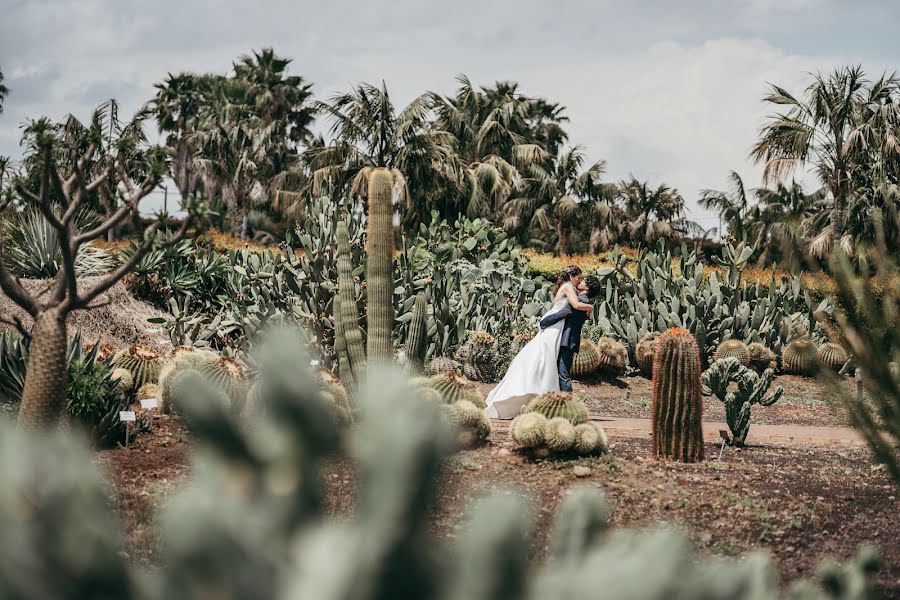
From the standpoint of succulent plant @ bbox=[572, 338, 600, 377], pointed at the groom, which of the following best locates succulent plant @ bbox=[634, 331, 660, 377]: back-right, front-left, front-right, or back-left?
back-left

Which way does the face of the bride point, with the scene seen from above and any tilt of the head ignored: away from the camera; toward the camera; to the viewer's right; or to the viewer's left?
to the viewer's right

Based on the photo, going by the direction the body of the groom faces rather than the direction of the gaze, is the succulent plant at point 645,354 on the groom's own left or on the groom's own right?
on the groom's own right

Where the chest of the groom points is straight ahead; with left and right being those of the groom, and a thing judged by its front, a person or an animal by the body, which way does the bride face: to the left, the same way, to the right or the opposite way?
the opposite way

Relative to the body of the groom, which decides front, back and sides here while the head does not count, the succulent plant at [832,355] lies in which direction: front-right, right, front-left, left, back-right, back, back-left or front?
back-right

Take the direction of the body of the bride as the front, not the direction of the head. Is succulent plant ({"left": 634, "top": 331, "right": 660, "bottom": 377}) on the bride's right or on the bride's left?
on the bride's left

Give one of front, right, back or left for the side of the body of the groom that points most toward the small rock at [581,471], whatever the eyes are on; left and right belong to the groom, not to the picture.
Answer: left

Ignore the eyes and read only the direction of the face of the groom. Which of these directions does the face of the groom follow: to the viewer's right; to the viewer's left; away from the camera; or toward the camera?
to the viewer's left

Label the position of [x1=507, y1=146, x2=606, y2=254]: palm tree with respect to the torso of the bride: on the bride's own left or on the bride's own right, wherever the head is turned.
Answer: on the bride's own left

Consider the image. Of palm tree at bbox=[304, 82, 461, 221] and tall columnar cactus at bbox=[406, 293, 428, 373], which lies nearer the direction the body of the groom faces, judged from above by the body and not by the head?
the tall columnar cactus

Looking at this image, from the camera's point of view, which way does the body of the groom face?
to the viewer's left

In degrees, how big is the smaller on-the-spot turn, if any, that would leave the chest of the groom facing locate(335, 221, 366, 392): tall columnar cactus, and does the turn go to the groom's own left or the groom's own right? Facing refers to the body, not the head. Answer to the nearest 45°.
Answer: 0° — they already face it

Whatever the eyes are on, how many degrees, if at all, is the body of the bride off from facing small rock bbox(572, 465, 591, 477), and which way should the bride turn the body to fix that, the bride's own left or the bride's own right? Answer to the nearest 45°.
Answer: approximately 90° to the bride's own right

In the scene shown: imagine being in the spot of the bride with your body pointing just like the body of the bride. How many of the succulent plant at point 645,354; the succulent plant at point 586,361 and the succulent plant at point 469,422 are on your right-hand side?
1

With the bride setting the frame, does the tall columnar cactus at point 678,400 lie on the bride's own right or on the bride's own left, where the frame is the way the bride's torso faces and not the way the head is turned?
on the bride's own right

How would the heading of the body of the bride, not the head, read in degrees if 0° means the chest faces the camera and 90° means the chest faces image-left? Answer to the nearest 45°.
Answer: approximately 270°
